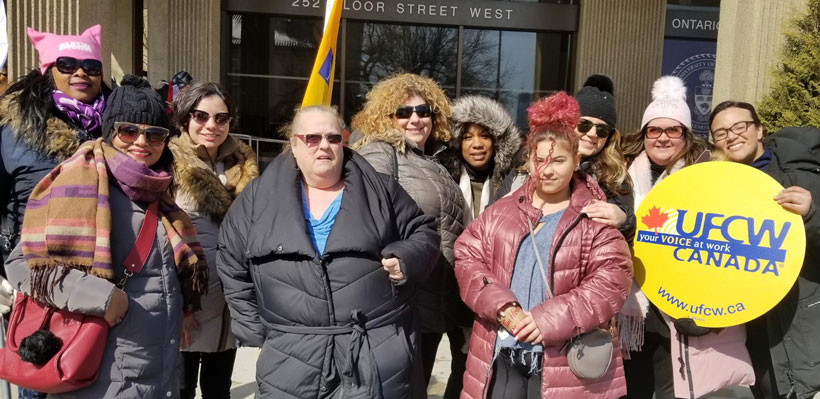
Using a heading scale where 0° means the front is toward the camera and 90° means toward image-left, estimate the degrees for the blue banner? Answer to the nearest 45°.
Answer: approximately 0°

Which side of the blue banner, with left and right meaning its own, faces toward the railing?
right
